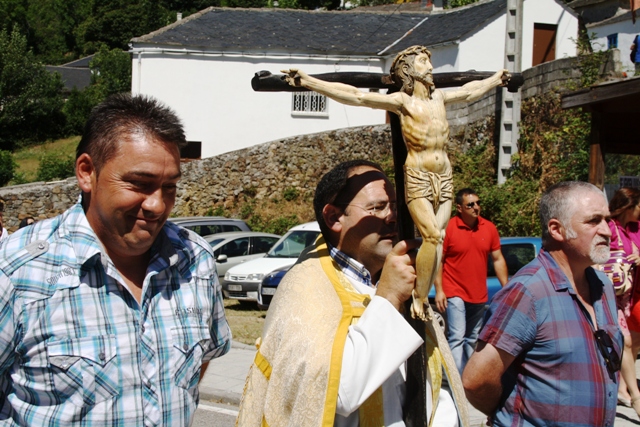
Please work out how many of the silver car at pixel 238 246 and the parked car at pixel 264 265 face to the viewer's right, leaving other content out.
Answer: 0

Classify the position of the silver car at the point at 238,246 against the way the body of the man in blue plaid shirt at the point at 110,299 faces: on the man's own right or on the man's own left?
on the man's own left

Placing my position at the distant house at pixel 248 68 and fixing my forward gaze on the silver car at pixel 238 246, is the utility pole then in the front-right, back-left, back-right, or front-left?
front-left

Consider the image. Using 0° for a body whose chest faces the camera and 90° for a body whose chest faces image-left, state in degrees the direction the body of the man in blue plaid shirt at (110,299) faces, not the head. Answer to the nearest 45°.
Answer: approximately 315°

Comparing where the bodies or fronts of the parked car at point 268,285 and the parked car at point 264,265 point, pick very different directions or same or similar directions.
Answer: same or similar directions

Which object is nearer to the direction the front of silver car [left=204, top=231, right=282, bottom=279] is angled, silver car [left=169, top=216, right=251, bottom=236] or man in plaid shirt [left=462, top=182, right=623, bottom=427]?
the man in plaid shirt

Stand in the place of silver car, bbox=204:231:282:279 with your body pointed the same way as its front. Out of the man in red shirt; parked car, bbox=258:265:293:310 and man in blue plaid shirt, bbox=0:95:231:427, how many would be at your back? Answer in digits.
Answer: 0

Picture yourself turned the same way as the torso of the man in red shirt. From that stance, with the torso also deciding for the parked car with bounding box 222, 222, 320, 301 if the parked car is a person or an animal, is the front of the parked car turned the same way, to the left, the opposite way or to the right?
to the right

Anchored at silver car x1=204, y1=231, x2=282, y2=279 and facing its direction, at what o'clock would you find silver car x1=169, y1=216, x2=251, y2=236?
silver car x1=169, y1=216, x2=251, y2=236 is roughly at 4 o'clock from silver car x1=204, y1=231, x2=282, y2=279.

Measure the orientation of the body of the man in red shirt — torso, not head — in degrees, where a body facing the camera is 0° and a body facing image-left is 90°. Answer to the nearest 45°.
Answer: approximately 315°

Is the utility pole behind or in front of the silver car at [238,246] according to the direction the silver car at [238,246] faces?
behind

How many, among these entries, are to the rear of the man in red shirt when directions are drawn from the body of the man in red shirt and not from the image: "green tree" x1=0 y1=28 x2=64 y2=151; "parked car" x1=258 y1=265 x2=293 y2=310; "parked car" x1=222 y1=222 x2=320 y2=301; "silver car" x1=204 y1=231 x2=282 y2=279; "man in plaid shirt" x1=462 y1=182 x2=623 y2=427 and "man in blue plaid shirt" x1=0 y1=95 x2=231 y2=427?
4

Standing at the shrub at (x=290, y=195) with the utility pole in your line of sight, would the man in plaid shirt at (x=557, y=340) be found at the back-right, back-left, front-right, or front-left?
front-right

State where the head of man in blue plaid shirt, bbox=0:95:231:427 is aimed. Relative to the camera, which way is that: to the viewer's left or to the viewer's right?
to the viewer's right

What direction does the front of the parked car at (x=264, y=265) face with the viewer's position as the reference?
facing the viewer and to the left of the viewer
